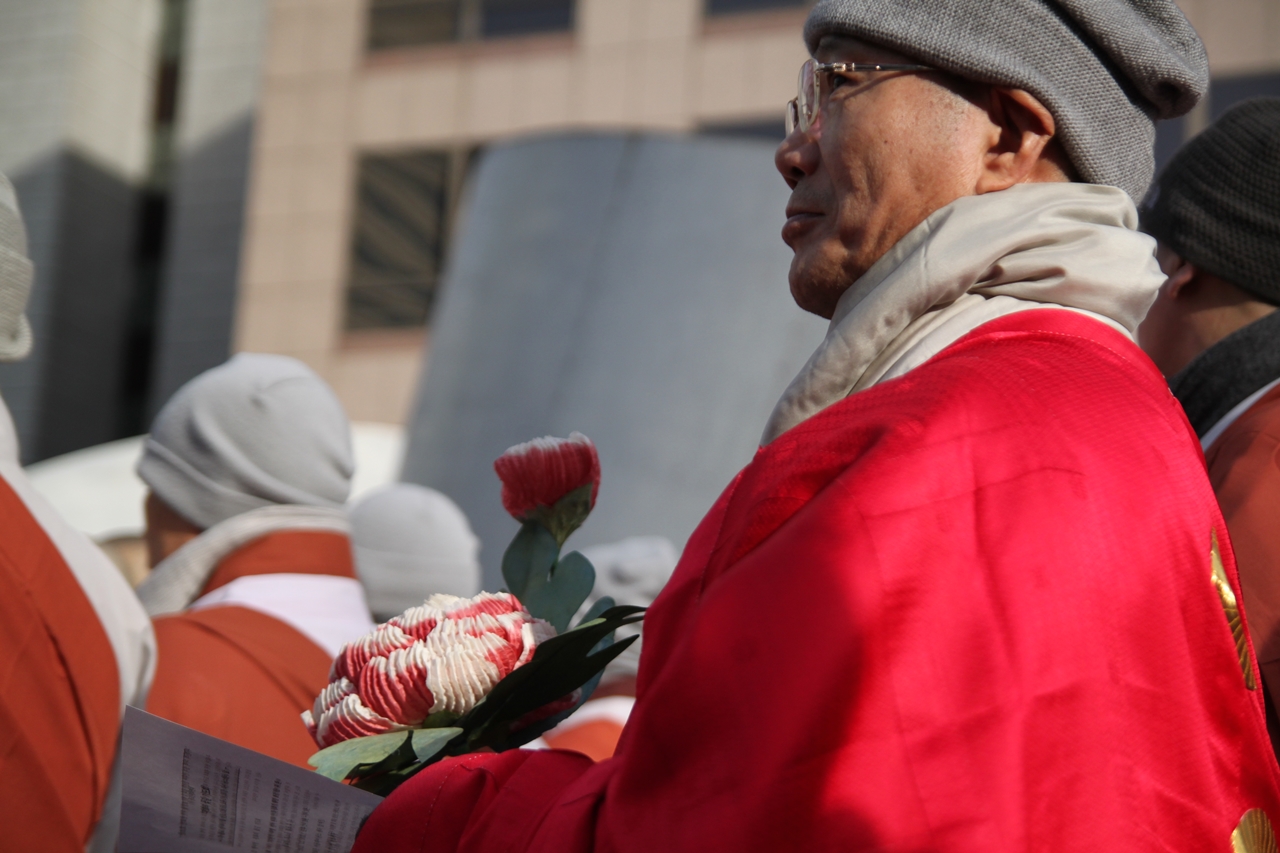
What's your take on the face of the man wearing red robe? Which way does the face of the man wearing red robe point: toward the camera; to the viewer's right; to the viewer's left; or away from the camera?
to the viewer's left

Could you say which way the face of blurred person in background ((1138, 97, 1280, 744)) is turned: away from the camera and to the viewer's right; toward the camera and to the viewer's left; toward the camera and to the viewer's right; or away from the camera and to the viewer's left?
away from the camera and to the viewer's left

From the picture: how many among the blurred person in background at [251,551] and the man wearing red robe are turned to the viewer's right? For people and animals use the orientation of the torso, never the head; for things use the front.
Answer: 0

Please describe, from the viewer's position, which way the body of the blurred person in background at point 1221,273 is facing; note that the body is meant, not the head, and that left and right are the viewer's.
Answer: facing away from the viewer and to the left of the viewer

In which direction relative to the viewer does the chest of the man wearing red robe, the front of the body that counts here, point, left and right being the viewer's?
facing to the left of the viewer

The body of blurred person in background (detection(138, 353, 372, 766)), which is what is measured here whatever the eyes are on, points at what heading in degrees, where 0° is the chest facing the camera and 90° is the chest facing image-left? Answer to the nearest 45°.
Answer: approximately 135°

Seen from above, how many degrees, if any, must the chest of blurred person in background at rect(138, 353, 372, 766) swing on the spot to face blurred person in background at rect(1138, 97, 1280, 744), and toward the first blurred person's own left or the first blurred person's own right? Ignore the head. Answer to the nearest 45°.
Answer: approximately 135° to the first blurred person's own right

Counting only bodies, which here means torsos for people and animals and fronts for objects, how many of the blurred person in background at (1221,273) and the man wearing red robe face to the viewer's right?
0
